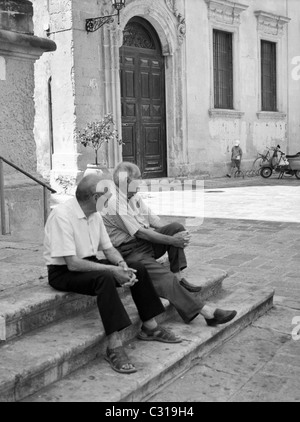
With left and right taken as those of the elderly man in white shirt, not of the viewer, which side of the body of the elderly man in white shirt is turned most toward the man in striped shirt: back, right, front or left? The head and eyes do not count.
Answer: left

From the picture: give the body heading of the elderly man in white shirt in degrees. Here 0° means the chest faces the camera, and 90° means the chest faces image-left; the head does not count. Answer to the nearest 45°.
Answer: approximately 315°

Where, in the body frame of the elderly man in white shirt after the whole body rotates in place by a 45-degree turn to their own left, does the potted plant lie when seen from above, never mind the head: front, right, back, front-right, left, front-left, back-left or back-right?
left

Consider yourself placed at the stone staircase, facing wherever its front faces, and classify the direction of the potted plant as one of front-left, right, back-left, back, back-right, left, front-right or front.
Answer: back-left

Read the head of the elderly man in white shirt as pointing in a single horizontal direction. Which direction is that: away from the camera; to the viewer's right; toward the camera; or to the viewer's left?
to the viewer's right
